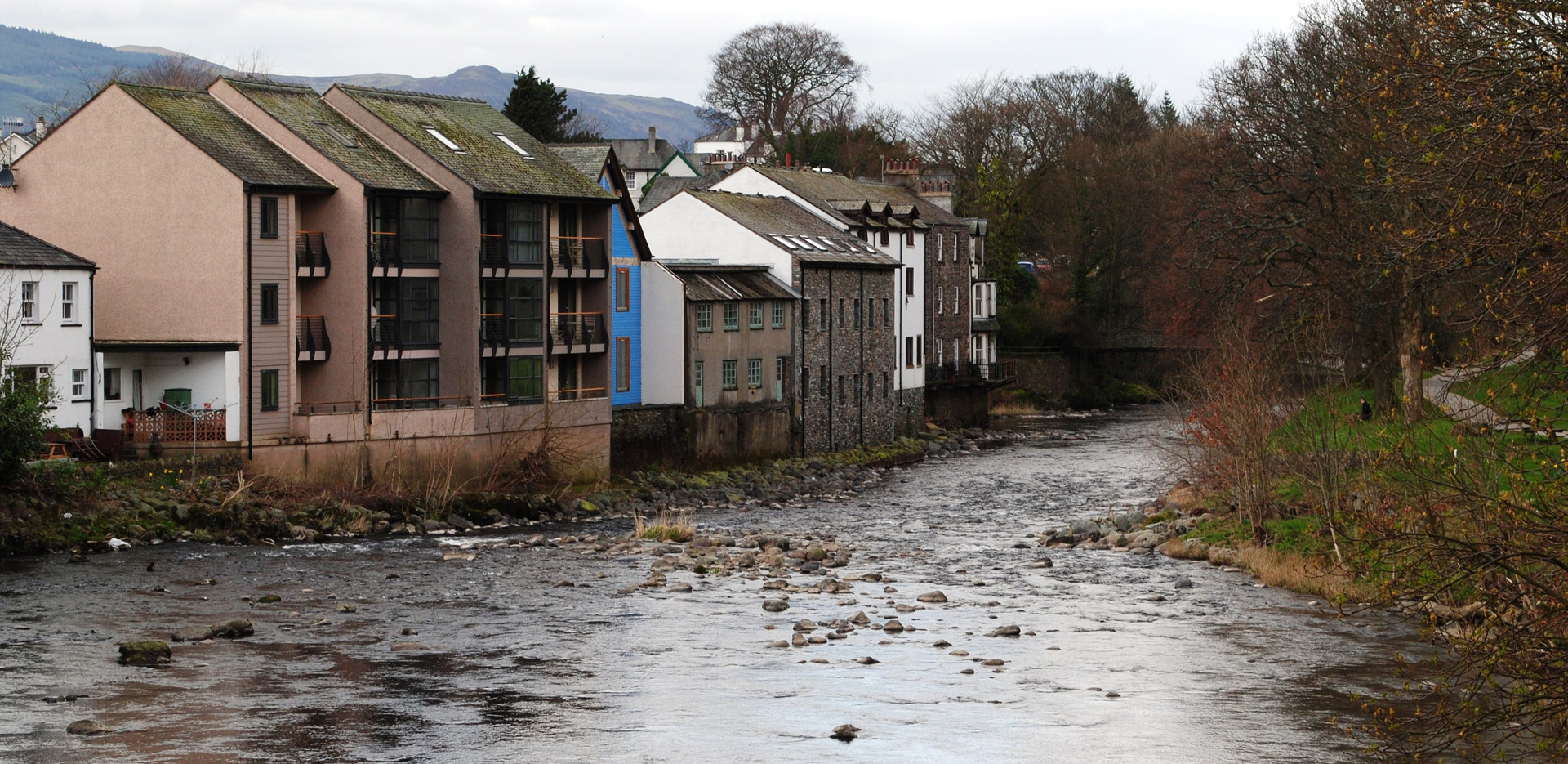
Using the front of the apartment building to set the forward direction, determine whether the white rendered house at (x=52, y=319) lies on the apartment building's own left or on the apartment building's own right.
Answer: on the apartment building's own right

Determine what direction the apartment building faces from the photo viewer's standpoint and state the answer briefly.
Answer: facing the viewer and to the right of the viewer

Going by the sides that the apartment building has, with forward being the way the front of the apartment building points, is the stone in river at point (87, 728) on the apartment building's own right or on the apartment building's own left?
on the apartment building's own right

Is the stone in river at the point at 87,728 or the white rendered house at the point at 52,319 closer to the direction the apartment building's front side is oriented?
the stone in river
